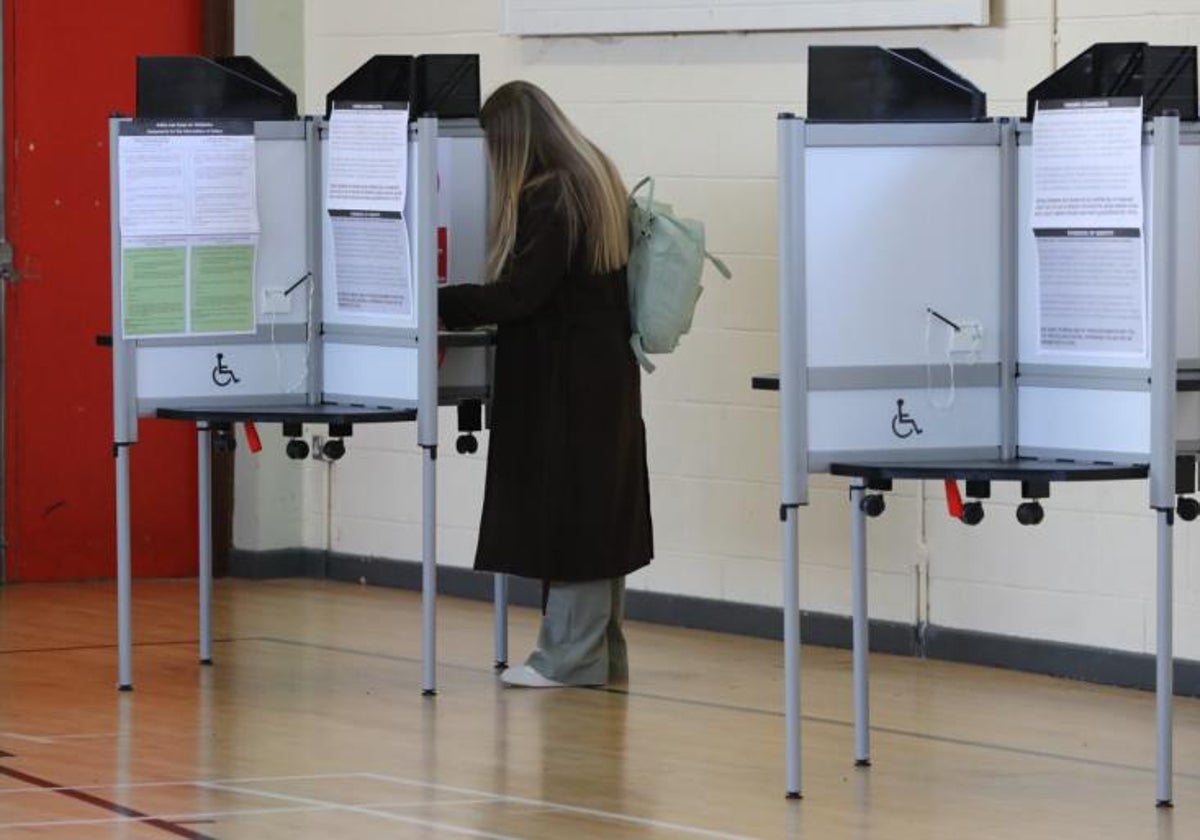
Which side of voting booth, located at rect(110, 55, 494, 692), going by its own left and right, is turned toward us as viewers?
front

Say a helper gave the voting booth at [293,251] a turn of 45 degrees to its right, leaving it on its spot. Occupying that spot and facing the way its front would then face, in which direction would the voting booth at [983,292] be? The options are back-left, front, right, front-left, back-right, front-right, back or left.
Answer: left

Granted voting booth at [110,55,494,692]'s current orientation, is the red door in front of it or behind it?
behind
